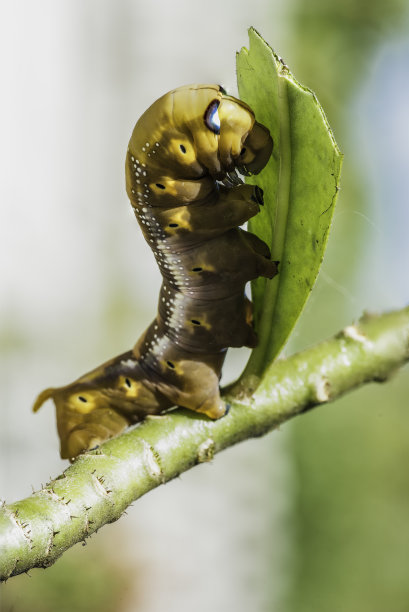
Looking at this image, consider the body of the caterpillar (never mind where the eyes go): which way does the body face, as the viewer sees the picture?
to the viewer's right
